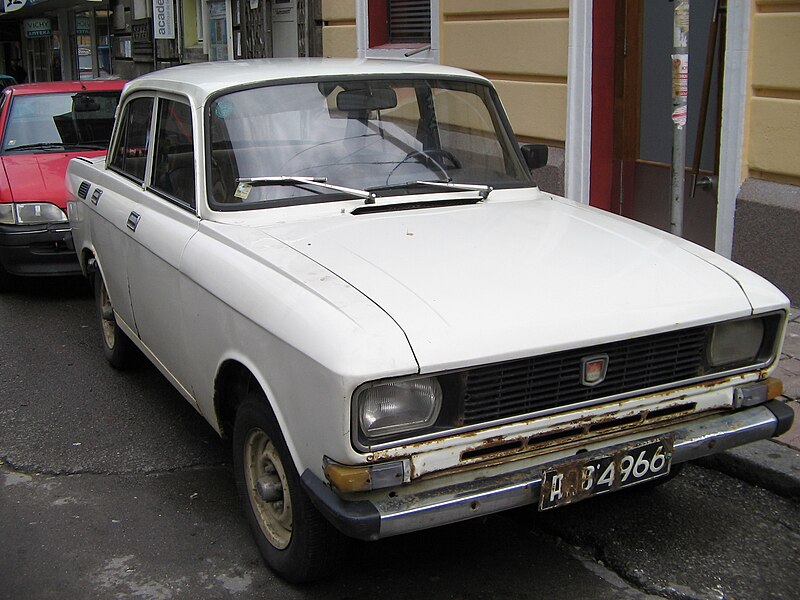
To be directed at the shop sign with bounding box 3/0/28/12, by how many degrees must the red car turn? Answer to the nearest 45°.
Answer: approximately 180°

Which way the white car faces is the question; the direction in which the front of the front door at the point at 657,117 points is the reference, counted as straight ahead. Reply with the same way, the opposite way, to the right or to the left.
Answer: to the left

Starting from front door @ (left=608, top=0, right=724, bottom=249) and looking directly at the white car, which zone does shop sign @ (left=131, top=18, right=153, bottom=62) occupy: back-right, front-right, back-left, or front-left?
back-right

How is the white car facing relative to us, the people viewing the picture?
facing the viewer and to the right of the viewer

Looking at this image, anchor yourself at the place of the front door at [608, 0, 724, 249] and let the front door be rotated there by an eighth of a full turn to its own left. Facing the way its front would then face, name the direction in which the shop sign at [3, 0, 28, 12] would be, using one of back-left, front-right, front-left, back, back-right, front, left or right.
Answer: back-right

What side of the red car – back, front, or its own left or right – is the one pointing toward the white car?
front

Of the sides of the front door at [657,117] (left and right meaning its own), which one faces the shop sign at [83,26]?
right

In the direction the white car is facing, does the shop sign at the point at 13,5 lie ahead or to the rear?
to the rear

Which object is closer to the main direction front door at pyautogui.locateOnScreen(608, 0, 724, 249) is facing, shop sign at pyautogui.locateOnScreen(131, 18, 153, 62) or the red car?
the red car

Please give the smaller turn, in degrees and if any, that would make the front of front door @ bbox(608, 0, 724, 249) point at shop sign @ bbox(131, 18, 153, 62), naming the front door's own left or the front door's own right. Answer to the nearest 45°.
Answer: approximately 90° to the front door's own right

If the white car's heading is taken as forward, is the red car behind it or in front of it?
behind

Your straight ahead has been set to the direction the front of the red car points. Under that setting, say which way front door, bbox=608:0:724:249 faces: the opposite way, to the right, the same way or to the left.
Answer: to the right

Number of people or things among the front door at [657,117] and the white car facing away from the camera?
0

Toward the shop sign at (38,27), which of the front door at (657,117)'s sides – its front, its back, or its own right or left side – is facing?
right

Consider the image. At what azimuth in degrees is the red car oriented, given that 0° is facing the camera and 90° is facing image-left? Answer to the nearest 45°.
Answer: approximately 0°

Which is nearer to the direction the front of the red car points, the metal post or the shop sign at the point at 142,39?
the metal post
